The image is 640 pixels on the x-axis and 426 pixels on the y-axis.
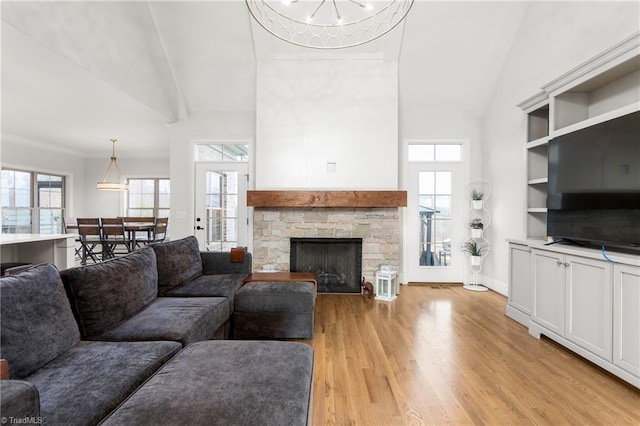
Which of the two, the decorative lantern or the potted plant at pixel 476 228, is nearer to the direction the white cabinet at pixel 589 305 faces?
the decorative lantern

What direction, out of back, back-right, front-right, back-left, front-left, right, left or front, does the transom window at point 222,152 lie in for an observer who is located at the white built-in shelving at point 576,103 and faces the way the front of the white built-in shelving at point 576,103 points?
front-right

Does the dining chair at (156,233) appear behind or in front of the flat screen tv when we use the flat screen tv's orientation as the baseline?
in front

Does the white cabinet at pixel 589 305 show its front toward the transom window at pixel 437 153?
no

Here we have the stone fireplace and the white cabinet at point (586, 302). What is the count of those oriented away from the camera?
0

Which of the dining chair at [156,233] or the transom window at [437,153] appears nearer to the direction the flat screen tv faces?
the dining chair

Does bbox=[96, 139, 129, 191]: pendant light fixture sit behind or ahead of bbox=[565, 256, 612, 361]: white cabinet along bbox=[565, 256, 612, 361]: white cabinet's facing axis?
ahead

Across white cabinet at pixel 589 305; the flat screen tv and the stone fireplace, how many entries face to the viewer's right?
0

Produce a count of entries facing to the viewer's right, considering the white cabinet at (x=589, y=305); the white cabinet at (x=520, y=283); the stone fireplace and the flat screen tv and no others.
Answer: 0

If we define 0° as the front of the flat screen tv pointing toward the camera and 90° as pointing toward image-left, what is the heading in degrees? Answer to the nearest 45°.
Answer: approximately 45°

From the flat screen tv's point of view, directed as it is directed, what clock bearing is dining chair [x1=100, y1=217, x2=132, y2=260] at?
The dining chair is roughly at 1 o'clock from the flat screen tv.

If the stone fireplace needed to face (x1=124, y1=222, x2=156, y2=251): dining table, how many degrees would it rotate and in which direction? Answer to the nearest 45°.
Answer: approximately 90° to its right

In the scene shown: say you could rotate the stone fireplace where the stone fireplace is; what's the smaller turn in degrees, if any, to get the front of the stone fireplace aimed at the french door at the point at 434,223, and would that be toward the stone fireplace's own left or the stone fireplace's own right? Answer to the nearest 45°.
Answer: approximately 90° to the stone fireplace's own left

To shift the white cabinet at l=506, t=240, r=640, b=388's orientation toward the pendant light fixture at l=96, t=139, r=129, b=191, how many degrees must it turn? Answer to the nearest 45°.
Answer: approximately 45° to its right

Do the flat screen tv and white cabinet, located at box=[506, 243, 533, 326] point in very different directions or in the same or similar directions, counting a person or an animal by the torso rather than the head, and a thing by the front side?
same or similar directions

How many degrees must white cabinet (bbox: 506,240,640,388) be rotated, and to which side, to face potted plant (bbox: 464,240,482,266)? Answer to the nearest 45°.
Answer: approximately 90° to its right

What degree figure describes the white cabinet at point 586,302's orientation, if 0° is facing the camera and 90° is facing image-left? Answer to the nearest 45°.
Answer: approximately 45°

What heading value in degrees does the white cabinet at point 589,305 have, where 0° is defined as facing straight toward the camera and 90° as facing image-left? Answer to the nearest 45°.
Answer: approximately 45°

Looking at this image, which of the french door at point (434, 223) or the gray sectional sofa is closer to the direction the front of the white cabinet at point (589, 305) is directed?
the gray sectional sofa

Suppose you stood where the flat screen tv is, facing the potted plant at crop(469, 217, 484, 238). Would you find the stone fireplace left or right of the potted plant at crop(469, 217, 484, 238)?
left

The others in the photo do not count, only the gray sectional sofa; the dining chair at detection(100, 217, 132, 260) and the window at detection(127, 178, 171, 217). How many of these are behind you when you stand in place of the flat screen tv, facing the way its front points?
0

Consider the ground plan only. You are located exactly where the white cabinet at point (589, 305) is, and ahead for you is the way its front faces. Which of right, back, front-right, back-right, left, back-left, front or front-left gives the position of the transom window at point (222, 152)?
front-right

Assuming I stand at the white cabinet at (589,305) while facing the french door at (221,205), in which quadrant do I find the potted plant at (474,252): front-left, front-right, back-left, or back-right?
front-right
